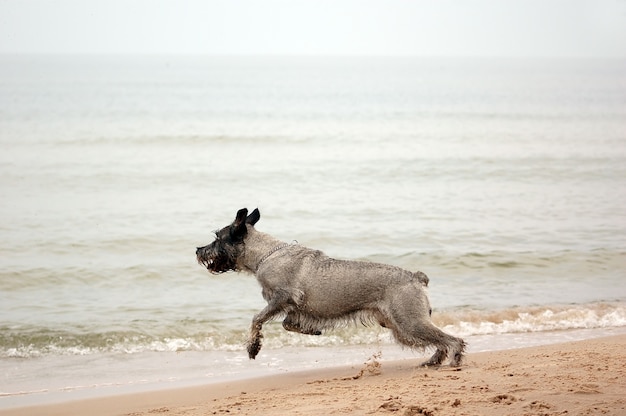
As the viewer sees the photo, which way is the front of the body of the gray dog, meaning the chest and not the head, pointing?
to the viewer's left
